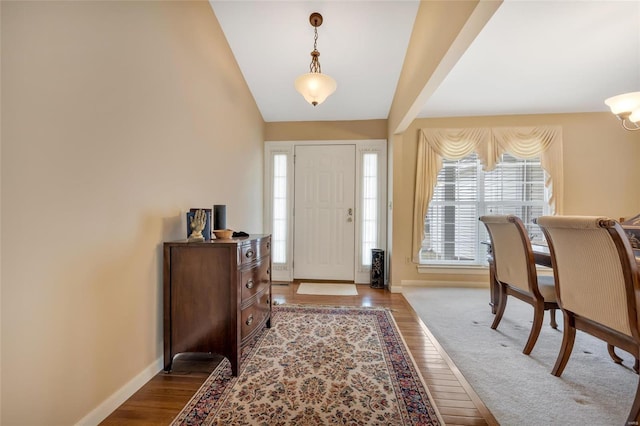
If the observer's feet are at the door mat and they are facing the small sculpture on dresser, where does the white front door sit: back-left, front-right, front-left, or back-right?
back-right

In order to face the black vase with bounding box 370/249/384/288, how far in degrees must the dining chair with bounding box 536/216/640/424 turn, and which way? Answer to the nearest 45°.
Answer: approximately 90° to its left

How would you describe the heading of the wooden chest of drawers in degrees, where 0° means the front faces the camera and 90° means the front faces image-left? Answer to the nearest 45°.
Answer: approximately 270°

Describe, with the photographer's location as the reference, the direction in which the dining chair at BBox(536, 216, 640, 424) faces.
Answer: facing away from the viewer and to the right of the viewer

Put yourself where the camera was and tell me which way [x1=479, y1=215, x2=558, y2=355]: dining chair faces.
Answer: facing away from the viewer and to the right of the viewer
